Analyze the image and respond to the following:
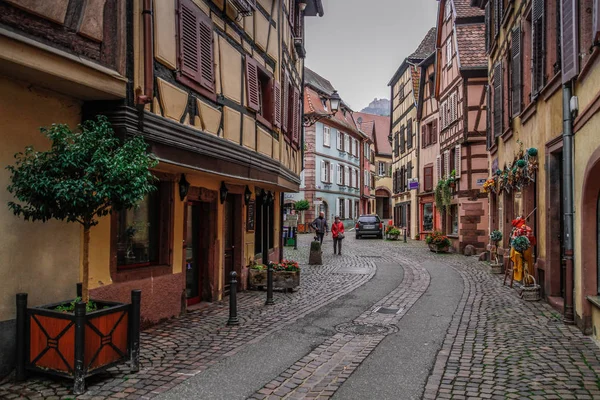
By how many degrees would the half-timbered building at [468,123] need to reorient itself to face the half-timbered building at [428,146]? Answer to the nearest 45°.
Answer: approximately 135° to its right

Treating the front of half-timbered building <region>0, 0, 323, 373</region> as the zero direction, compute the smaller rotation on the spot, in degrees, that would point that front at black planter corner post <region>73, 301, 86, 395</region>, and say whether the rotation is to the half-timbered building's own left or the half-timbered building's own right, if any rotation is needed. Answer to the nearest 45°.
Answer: approximately 45° to the half-timbered building's own right

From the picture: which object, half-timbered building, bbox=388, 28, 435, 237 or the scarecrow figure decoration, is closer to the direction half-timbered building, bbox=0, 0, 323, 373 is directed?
the scarecrow figure decoration

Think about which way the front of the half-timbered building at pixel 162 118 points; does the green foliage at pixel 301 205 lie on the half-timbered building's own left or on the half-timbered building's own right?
on the half-timbered building's own left

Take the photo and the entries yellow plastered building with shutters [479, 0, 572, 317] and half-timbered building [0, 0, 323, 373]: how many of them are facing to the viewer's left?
1

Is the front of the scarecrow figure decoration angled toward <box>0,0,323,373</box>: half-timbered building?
yes

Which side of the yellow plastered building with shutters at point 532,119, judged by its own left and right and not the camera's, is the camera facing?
left

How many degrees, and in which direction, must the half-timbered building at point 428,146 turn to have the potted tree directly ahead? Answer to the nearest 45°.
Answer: approximately 45° to its left

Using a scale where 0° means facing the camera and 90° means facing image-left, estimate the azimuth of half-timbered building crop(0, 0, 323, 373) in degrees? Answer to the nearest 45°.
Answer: approximately 315°

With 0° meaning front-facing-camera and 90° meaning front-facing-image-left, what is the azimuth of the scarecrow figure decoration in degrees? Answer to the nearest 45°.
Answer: approximately 45°

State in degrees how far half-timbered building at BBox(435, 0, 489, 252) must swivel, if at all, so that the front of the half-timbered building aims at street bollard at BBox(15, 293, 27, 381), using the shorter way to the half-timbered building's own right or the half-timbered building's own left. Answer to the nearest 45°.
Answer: approximately 45° to the half-timbered building's own left
